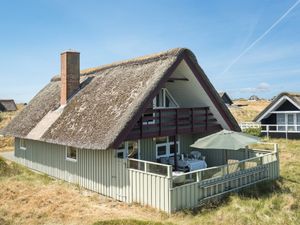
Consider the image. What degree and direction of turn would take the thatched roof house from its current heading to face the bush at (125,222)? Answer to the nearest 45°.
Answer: approximately 45° to its right

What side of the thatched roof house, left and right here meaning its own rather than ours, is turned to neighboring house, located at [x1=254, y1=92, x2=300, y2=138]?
left

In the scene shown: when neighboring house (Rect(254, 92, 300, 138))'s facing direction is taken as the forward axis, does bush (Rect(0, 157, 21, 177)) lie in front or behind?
in front

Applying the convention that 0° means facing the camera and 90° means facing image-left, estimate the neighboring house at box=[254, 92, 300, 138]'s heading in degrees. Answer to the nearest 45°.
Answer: approximately 0°

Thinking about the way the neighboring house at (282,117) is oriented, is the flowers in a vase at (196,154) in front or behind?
in front

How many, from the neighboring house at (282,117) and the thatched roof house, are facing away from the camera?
0
